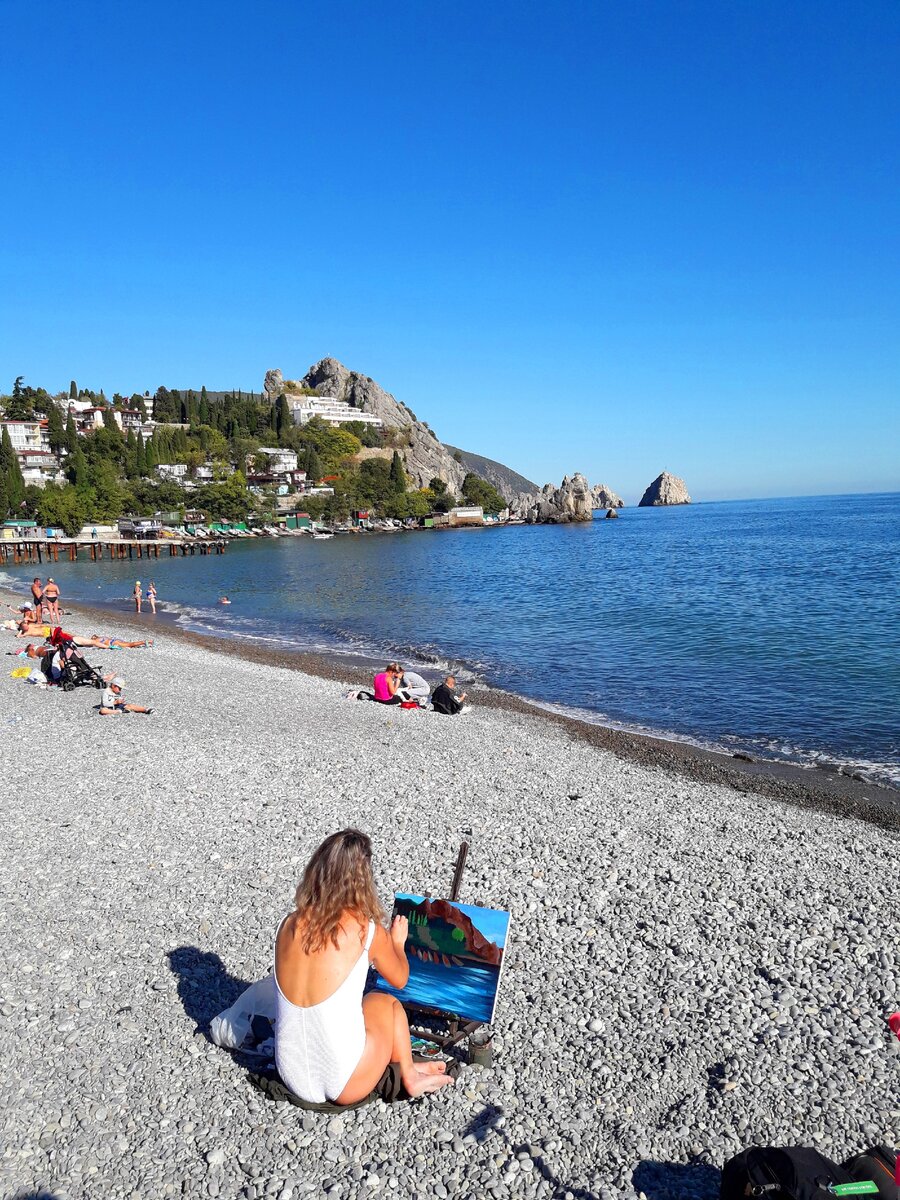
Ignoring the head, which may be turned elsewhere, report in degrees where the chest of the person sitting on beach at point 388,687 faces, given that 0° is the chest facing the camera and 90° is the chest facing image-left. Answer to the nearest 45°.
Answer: approximately 225°

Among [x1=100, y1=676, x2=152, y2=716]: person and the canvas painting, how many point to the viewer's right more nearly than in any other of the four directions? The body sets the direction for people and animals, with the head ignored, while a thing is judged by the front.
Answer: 1

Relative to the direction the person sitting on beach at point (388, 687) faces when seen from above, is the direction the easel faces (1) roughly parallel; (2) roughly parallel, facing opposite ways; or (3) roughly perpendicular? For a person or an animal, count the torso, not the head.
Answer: roughly parallel, facing opposite ways

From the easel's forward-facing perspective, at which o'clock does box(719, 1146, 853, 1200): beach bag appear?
The beach bag is roughly at 9 o'clock from the easel.

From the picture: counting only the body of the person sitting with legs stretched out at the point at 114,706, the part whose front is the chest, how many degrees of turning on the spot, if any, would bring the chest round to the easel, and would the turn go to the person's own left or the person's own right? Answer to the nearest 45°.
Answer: approximately 90° to the person's own right

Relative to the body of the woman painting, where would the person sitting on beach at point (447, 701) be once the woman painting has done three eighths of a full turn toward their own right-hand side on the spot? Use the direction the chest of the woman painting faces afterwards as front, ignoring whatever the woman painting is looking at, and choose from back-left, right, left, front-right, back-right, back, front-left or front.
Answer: back

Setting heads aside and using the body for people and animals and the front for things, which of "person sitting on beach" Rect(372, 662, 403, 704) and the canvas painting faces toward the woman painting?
the canvas painting

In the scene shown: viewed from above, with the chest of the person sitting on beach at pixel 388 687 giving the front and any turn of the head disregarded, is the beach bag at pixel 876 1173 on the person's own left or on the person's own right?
on the person's own right

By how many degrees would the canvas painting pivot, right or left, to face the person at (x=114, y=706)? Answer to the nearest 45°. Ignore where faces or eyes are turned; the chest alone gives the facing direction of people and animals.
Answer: approximately 90° to its right

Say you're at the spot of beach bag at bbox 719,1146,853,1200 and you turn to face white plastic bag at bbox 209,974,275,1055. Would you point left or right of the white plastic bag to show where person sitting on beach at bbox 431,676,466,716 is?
right

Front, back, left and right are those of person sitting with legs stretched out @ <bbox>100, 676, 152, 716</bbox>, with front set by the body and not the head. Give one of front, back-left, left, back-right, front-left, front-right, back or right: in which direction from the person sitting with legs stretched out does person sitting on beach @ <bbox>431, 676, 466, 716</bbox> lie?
front

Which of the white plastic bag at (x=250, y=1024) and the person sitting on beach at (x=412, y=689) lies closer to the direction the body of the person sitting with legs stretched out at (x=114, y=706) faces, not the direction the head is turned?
the person sitting on beach

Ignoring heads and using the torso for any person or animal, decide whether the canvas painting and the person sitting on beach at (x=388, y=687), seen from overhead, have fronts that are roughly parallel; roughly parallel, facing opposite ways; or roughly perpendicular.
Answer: roughly parallel, facing opposite ways

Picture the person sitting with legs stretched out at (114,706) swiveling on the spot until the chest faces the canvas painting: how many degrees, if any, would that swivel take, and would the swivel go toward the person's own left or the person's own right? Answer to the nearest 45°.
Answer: approximately 90° to the person's own right

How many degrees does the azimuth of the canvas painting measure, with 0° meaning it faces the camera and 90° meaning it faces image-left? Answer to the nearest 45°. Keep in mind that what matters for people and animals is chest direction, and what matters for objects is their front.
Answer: approximately 45°

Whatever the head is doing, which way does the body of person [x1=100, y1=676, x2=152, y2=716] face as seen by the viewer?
to the viewer's right
